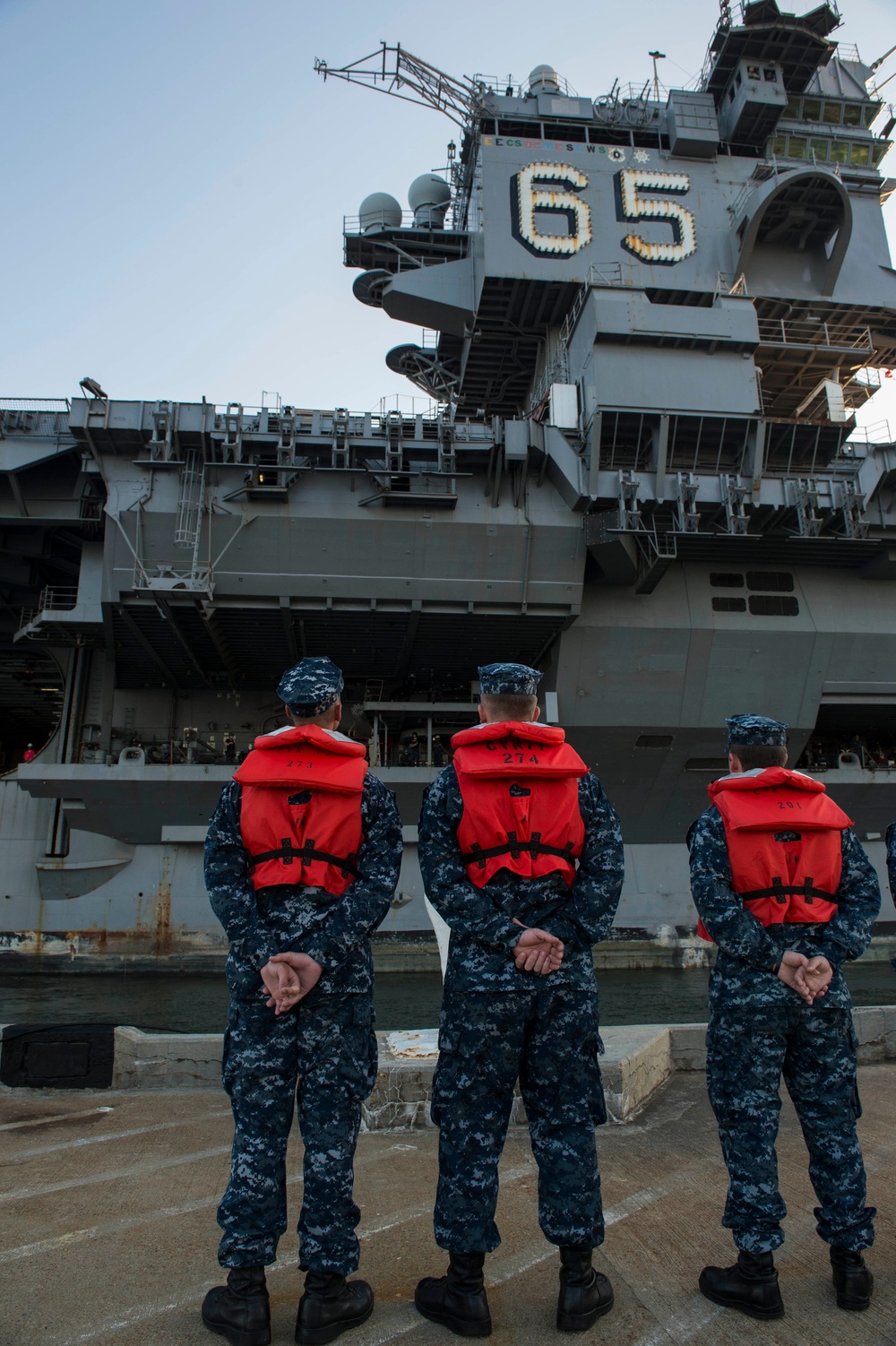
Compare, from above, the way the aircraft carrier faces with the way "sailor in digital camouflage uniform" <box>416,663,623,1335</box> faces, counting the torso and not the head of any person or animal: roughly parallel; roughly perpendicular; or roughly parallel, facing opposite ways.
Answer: roughly perpendicular

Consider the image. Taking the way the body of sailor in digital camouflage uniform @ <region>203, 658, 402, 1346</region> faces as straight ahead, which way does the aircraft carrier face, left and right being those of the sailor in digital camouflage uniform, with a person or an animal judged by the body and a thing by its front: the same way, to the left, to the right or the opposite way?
to the right

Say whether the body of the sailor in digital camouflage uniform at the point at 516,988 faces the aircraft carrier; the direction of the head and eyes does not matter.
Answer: yes

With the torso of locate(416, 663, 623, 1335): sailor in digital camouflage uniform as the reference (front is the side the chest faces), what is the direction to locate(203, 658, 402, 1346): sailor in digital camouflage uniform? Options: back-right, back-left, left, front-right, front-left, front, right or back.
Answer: left

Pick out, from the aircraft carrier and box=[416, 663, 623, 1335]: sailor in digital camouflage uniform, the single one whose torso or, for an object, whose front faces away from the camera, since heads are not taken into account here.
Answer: the sailor in digital camouflage uniform

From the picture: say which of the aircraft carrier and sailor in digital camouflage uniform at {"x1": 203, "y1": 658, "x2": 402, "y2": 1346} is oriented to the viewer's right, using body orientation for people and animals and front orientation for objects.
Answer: the aircraft carrier

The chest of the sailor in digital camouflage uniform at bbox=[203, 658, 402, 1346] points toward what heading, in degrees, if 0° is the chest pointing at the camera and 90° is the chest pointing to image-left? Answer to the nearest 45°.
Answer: approximately 180°

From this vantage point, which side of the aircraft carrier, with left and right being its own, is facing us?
right

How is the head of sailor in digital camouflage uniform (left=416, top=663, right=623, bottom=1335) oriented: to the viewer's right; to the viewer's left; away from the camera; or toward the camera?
away from the camera

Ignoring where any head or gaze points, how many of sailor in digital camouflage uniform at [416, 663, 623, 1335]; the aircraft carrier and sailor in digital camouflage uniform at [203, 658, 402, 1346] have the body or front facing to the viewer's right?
1

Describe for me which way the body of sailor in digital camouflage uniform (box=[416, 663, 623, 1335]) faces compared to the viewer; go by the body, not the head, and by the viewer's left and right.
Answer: facing away from the viewer

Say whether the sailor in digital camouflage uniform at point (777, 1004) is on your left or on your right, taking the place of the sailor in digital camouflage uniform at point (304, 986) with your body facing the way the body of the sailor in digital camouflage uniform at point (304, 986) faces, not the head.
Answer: on your right

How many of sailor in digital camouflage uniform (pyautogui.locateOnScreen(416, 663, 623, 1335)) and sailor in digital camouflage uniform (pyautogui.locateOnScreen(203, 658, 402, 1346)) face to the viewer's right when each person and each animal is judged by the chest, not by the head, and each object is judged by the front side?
0

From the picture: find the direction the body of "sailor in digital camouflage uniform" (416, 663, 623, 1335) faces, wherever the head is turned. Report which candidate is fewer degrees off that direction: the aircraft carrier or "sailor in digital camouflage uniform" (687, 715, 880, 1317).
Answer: the aircraft carrier

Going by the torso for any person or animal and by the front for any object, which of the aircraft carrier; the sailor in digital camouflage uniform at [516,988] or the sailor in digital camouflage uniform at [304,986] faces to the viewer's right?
the aircraft carrier
